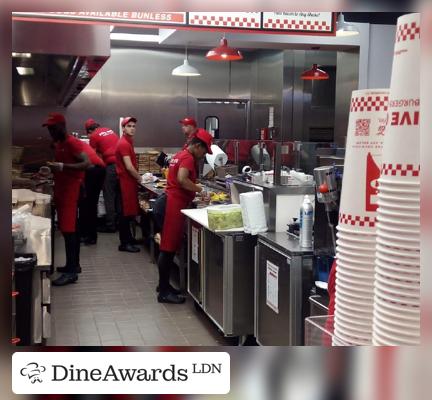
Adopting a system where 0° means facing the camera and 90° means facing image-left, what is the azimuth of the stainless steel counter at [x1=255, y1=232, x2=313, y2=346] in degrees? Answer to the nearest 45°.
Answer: approximately 45°

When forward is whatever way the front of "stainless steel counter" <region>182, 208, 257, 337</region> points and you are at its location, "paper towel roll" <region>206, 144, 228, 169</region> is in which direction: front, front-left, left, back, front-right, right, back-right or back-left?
back-right

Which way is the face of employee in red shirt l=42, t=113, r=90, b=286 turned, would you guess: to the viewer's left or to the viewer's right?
to the viewer's left

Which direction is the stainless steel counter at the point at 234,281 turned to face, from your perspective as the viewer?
facing the viewer and to the left of the viewer

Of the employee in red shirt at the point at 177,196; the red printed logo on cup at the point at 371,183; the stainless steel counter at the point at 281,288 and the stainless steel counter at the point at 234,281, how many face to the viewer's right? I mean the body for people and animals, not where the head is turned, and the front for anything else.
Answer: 1
